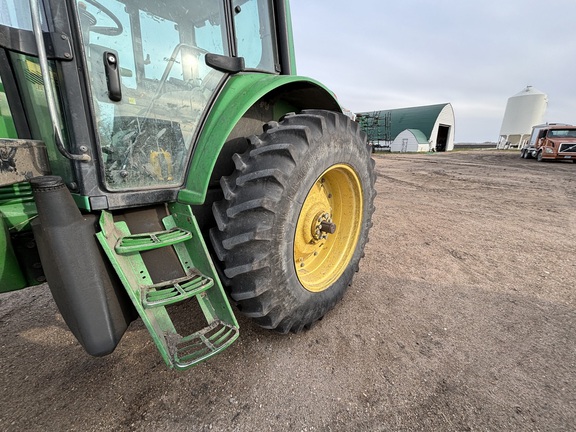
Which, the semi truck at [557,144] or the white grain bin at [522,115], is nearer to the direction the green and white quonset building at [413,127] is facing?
the semi truck

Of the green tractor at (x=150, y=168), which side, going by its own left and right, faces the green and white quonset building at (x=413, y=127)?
back

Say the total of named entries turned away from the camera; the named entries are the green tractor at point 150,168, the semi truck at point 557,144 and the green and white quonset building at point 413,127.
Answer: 0

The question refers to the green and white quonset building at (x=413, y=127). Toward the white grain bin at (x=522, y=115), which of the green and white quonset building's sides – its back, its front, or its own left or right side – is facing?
front

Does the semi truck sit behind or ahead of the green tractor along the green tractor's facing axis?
behind

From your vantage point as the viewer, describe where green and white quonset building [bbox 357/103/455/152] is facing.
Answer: facing the viewer and to the right of the viewer

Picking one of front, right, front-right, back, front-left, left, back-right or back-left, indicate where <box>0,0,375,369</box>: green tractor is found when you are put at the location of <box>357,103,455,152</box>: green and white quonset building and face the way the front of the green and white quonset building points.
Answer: front-right

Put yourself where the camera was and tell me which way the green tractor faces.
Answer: facing the viewer and to the left of the viewer

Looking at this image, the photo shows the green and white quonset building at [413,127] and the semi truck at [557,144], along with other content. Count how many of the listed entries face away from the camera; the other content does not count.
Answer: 0

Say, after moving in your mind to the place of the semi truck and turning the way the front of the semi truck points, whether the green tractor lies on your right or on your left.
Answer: on your right

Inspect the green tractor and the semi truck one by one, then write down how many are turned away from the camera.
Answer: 0

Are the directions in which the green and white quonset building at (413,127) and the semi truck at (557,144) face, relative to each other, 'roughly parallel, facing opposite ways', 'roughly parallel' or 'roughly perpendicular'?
roughly parallel

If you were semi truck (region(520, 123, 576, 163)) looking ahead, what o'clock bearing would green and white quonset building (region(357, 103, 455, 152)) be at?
The green and white quonset building is roughly at 6 o'clock from the semi truck.

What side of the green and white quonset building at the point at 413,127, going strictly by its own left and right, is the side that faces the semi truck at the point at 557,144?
front
